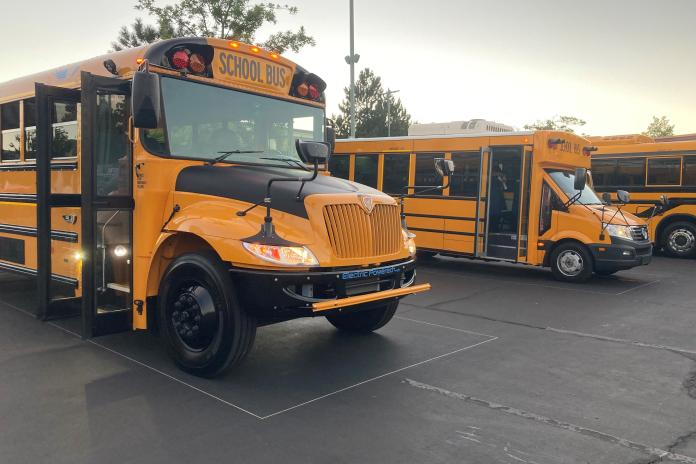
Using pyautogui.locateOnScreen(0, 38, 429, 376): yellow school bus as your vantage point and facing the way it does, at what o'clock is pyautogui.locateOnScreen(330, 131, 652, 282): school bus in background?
The school bus in background is roughly at 9 o'clock from the yellow school bus.

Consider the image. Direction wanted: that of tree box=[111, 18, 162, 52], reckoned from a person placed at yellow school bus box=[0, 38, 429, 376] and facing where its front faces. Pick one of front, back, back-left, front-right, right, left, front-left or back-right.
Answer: back-left

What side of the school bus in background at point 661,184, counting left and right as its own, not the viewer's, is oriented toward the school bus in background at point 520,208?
right

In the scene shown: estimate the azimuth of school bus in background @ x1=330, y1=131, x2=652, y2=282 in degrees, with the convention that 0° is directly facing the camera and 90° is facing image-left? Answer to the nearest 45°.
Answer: approximately 315°

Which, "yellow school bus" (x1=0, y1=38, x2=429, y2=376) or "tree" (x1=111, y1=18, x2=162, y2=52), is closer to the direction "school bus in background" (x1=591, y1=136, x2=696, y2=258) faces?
the yellow school bus

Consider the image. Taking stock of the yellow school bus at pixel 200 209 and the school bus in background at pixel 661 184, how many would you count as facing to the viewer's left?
0

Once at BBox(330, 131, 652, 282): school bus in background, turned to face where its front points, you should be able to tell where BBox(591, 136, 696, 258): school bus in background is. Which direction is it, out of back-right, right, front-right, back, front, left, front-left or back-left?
left

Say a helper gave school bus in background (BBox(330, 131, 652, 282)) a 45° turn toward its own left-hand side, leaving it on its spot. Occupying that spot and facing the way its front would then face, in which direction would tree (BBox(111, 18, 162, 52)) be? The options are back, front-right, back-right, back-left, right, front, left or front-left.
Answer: back-left
